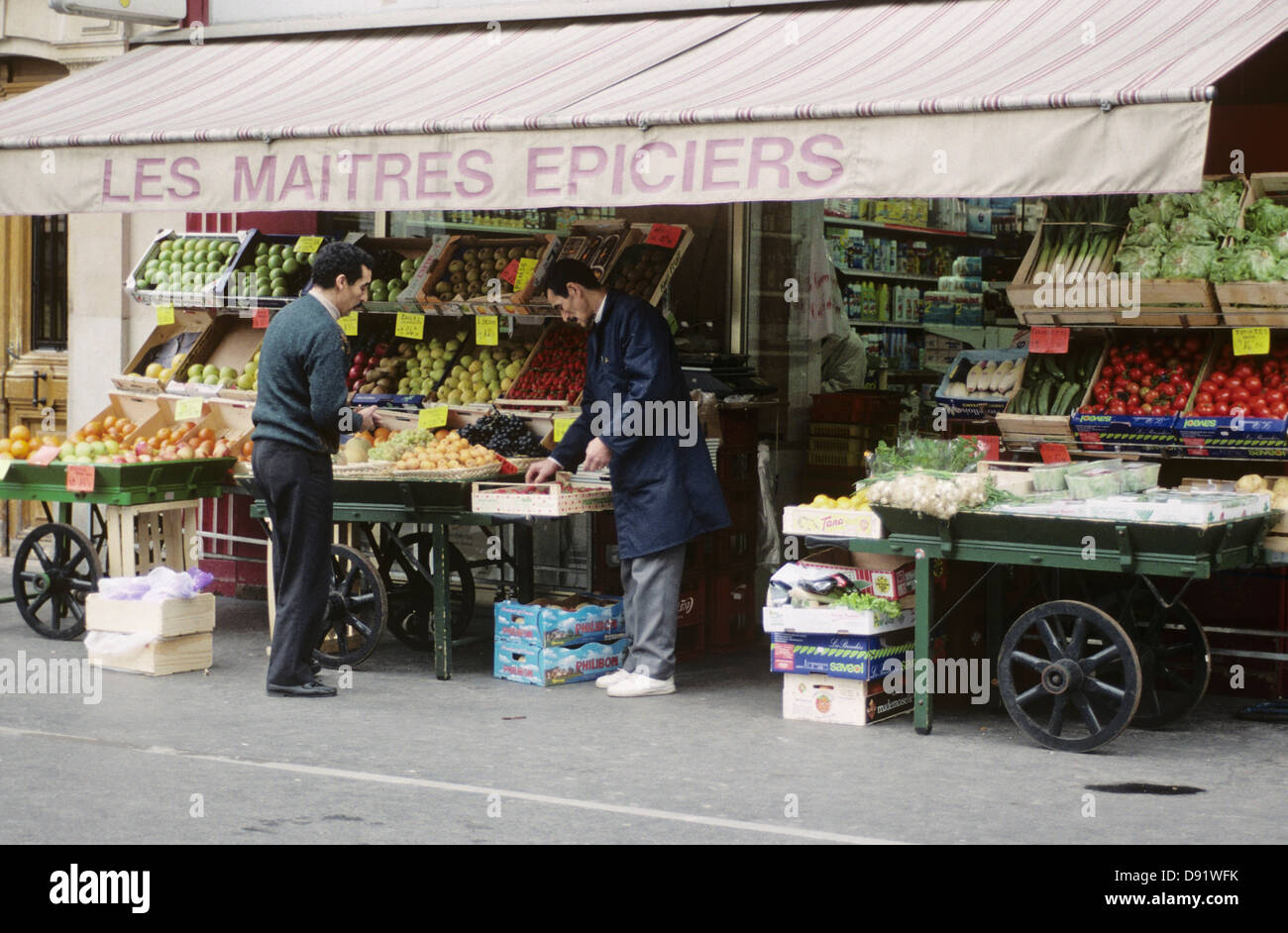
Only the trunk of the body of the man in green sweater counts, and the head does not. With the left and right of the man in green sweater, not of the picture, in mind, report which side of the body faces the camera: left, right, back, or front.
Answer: right

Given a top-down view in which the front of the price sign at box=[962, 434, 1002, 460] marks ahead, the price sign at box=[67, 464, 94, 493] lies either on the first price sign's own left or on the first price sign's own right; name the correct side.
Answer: on the first price sign's own right

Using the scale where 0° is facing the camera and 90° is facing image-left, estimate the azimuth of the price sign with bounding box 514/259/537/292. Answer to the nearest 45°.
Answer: approximately 0°

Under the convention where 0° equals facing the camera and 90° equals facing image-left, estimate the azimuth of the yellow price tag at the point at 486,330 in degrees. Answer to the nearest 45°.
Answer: approximately 0°

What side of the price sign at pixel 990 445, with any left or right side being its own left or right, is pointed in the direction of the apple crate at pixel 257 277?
right

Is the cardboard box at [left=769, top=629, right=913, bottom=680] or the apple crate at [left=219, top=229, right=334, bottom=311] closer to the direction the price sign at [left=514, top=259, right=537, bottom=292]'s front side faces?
the cardboard box

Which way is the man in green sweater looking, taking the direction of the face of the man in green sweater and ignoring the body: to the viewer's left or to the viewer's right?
to the viewer's right

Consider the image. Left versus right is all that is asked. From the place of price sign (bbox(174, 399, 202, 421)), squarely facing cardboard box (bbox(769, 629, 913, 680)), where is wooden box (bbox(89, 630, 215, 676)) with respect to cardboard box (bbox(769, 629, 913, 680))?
right

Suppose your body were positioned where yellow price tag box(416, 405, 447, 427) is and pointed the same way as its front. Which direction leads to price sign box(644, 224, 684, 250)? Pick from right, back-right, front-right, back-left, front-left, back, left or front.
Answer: left

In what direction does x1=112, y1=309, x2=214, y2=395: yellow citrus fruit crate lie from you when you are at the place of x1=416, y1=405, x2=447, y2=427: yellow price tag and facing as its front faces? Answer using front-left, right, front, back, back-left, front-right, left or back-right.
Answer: back-right

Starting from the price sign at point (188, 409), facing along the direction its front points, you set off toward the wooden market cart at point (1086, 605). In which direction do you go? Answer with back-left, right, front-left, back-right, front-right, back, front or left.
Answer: front-left
